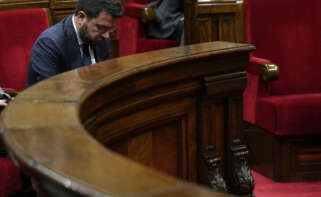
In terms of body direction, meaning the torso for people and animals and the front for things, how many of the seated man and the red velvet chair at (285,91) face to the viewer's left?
0

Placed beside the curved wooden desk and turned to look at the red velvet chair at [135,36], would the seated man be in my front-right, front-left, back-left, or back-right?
front-left

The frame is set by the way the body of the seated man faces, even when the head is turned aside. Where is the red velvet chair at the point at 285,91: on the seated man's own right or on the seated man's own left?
on the seated man's own left

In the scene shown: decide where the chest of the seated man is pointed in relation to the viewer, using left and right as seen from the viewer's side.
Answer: facing the viewer and to the right of the viewer

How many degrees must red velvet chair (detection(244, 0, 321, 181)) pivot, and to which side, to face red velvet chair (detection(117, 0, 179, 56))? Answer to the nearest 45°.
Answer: approximately 180°

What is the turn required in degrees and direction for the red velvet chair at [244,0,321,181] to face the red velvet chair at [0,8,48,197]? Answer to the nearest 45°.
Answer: approximately 135° to its right

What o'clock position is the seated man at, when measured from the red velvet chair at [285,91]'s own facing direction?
The seated man is roughly at 3 o'clock from the red velvet chair.

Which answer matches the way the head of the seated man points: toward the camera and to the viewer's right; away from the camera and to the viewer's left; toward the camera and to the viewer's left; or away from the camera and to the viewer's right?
toward the camera and to the viewer's right

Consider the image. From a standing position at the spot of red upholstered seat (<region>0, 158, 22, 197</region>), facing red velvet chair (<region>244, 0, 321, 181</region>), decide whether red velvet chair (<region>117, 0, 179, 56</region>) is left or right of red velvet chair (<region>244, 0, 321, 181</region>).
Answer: left
